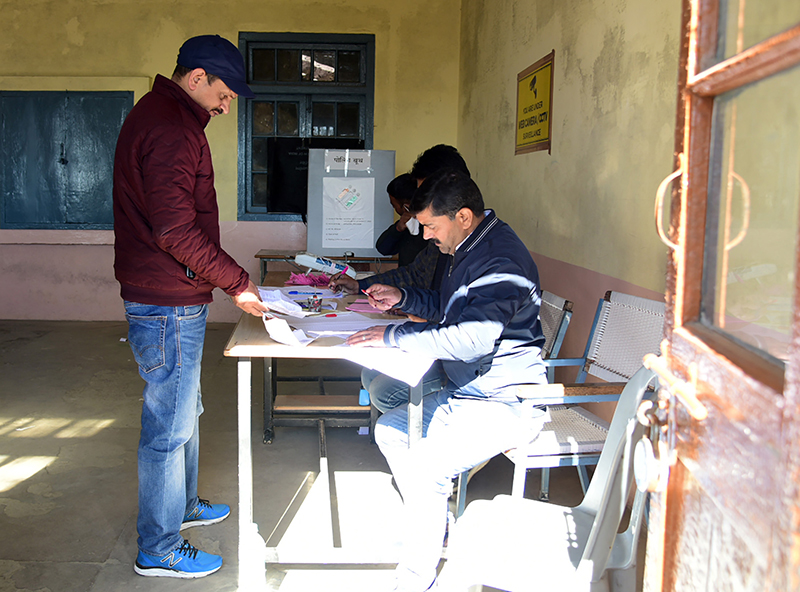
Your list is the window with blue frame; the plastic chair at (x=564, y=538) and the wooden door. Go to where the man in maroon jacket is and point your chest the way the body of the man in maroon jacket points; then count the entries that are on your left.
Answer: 1

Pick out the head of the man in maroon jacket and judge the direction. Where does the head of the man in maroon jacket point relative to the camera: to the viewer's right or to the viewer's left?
to the viewer's right

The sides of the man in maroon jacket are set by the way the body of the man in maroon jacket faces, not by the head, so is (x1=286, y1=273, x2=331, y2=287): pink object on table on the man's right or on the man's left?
on the man's left

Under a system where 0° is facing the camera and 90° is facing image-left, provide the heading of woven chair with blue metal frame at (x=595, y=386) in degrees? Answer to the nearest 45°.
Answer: approximately 45°

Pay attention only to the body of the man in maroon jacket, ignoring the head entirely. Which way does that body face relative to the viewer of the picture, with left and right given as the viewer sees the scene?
facing to the right of the viewer

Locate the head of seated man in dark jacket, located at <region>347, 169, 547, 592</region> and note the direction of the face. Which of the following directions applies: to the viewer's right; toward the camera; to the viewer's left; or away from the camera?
to the viewer's left

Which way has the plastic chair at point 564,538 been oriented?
to the viewer's left

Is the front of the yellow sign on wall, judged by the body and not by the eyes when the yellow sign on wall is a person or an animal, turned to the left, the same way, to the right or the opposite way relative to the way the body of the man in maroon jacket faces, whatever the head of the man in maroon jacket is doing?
the opposite way

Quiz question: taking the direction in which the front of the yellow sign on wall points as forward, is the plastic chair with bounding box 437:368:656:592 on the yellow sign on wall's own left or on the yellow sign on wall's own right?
on the yellow sign on wall's own left

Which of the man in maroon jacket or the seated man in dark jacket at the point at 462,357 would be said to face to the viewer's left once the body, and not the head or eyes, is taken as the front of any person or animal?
the seated man in dark jacket

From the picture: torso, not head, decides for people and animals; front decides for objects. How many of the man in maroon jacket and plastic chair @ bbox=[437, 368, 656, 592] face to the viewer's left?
1

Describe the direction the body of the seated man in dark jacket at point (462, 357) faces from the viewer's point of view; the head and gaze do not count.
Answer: to the viewer's left
